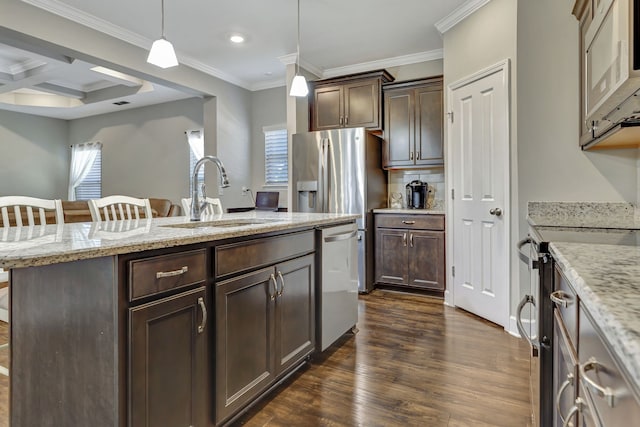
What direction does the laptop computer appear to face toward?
toward the camera

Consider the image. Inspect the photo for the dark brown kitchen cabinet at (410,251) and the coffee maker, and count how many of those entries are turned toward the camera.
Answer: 2

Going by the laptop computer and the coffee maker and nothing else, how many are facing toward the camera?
2

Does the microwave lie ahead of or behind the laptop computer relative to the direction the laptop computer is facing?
ahead

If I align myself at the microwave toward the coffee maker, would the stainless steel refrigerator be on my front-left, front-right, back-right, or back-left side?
front-left

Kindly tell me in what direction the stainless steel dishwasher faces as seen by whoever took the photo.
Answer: facing the viewer and to the right of the viewer

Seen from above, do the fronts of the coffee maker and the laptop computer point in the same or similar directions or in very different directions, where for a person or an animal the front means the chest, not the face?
same or similar directions

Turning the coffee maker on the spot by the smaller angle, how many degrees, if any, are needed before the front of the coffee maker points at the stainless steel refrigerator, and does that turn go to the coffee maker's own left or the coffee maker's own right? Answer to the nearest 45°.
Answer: approximately 45° to the coffee maker's own right

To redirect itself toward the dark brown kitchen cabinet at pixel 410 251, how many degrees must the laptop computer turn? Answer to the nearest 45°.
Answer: approximately 45° to its left

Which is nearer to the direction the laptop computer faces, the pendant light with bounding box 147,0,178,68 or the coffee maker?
the pendant light

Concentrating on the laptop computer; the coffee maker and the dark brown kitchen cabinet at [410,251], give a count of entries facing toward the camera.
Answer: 3

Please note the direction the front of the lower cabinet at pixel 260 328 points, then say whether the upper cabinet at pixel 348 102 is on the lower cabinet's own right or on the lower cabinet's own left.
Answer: on the lower cabinet's own left

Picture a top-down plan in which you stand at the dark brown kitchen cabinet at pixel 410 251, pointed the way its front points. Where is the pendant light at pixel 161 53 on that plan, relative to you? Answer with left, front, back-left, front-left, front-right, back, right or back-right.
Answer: front-right

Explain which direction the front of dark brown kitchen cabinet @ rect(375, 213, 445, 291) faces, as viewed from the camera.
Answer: facing the viewer

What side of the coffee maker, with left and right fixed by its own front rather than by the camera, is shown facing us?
front

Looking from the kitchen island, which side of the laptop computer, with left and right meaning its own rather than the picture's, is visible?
front

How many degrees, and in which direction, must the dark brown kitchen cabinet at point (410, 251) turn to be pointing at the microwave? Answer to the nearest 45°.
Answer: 0° — it already faces it
